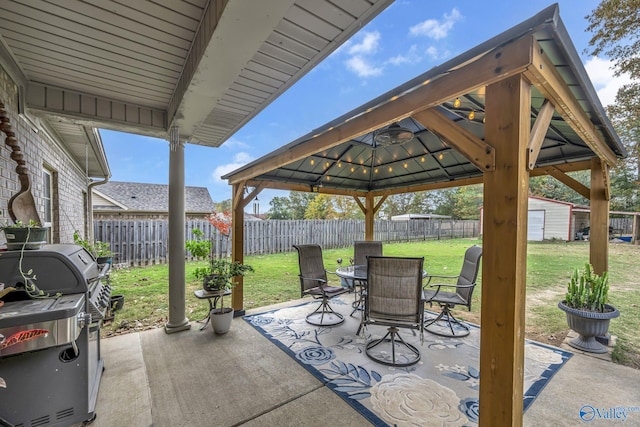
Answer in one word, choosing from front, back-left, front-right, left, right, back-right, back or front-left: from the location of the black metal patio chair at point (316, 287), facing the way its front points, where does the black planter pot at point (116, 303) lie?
back-right

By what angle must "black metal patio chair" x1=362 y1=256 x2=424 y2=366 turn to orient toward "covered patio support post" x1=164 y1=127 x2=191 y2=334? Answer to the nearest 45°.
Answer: approximately 90° to its left

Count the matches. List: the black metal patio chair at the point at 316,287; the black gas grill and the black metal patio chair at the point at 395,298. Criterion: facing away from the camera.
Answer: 1

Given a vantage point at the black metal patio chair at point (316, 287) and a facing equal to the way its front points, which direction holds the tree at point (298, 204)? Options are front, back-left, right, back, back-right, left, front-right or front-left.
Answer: back-left

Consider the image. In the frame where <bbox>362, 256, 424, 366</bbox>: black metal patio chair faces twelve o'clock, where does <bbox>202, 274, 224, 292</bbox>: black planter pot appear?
The black planter pot is roughly at 9 o'clock from the black metal patio chair.

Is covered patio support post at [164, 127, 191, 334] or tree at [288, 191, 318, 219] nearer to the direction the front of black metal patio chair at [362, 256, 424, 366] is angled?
the tree

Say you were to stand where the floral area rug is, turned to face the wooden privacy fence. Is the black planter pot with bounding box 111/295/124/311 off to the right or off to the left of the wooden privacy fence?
left

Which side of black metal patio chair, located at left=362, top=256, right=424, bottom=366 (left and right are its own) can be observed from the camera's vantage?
back

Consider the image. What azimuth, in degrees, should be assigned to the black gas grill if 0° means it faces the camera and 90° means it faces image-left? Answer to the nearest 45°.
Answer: approximately 270°
